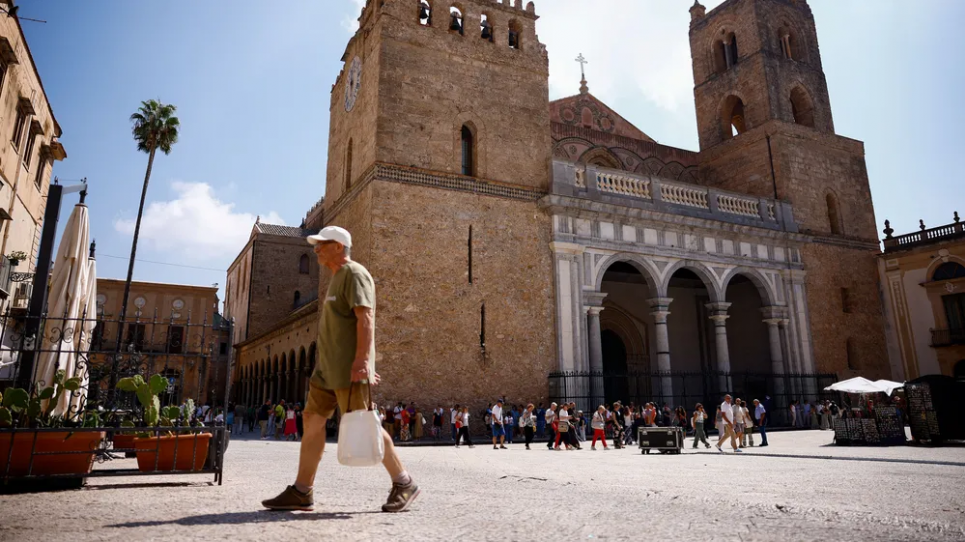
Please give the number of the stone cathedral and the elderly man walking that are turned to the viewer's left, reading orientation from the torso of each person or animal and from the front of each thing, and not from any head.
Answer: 1

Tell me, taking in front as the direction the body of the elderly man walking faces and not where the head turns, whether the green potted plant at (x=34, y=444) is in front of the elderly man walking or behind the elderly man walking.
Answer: in front

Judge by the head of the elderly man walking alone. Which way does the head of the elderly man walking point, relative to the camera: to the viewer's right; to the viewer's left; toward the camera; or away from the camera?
to the viewer's left

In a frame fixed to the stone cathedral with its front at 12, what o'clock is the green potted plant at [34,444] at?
The green potted plant is roughly at 2 o'clock from the stone cathedral.

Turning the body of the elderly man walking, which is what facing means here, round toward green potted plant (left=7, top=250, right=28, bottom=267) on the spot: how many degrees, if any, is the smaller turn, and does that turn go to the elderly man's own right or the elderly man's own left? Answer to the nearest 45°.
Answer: approximately 45° to the elderly man's own right

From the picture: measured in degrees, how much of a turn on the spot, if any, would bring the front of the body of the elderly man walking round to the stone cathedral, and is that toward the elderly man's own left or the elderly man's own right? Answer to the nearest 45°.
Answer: approximately 135° to the elderly man's own right

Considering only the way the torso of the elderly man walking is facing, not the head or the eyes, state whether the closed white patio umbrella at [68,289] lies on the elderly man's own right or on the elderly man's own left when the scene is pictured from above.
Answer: on the elderly man's own right

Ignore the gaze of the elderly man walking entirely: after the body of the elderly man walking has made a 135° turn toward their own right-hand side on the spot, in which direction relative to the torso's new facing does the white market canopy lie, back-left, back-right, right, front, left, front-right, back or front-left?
front

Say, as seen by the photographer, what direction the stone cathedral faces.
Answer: facing the viewer and to the right of the viewer

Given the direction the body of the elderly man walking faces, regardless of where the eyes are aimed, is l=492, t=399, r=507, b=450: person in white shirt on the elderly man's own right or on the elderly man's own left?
on the elderly man's own right

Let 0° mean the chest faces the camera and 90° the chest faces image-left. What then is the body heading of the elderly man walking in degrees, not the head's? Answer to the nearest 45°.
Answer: approximately 90°

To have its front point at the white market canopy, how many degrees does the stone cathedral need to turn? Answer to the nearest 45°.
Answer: approximately 45° to its left

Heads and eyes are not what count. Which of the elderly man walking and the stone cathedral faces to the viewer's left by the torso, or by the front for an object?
the elderly man walking
